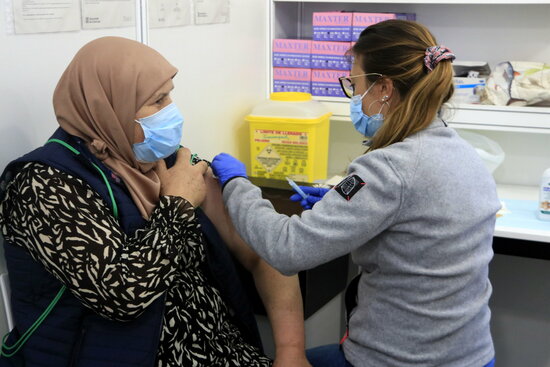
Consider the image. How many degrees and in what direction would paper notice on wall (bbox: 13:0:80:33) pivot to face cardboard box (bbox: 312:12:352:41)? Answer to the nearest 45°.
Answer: approximately 135° to its left

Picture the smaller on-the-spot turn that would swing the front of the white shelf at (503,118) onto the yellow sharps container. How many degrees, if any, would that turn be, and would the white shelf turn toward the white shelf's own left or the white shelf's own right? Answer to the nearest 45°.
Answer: approximately 90° to the white shelf's own right

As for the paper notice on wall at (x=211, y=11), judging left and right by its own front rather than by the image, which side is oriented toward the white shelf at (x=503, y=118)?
left

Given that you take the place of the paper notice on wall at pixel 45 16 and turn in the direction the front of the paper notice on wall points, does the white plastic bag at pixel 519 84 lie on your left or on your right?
on your left

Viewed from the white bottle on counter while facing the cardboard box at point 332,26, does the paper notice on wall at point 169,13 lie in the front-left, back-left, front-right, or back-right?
front-left

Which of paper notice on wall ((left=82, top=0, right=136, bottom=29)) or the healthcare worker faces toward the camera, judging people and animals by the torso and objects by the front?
the paper notice on wall

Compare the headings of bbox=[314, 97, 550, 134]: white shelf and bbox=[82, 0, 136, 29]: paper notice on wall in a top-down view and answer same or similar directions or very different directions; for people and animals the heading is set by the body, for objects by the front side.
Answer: same or similar directions

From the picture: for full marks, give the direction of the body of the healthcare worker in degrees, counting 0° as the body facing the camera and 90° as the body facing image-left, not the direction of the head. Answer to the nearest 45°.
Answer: approximately 135°

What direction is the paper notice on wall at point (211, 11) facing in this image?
toward the camera

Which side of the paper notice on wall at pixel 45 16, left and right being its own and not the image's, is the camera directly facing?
front

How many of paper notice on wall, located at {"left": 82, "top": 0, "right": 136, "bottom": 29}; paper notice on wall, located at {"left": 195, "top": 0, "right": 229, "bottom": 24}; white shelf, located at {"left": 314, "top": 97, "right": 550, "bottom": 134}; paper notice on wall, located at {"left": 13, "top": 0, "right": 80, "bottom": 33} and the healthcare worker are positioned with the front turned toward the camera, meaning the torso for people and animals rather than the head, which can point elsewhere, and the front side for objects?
4

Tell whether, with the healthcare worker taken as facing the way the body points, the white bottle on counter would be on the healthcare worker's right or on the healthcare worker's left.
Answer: on the healthcare worker's right
